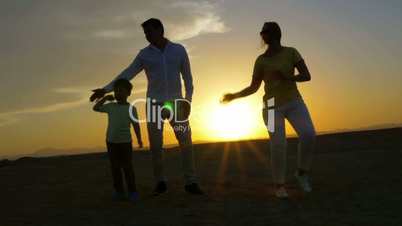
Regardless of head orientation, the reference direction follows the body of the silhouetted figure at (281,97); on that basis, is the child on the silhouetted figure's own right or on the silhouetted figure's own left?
on the silhouetted figure's own right

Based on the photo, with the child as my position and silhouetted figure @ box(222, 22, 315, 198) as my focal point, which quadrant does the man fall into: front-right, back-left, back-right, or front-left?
front-left

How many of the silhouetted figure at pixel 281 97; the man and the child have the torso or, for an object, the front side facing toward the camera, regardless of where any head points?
3

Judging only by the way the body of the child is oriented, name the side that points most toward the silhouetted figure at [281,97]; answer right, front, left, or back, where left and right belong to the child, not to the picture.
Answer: left

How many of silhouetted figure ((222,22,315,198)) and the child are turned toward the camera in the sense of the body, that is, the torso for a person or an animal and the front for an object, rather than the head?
2

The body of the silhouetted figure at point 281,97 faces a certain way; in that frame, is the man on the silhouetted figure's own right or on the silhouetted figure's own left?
on the silhouetted figure's own right

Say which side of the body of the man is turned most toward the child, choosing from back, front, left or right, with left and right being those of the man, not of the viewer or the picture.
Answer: right

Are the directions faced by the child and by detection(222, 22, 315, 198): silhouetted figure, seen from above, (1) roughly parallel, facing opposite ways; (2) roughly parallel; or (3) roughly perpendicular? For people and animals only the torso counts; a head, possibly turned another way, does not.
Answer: roughly parallel

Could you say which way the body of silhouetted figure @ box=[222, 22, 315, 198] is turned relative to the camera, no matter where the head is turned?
toward the camera

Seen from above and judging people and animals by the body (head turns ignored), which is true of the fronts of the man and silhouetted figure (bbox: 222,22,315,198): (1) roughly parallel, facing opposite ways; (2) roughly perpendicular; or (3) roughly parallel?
roughly parallel

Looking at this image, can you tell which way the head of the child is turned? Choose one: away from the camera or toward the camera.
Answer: toward the camera

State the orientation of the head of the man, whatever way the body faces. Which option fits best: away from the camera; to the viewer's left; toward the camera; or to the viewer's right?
to the viewer's left

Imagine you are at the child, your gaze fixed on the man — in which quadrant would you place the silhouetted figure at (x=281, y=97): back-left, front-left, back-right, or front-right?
front-right

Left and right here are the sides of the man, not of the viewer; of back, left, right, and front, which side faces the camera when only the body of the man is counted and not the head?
front
